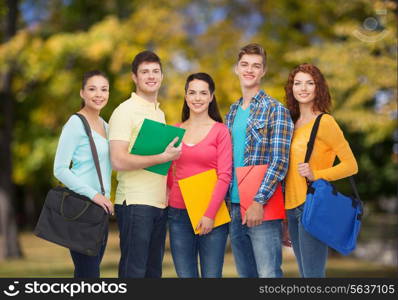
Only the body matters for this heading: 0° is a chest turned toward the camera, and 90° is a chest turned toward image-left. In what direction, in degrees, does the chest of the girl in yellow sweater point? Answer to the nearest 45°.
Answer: approximately 45°

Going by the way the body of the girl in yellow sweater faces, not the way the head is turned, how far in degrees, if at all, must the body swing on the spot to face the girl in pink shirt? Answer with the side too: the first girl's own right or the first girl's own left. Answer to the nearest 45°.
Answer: approximately 45° to the first girl's own right

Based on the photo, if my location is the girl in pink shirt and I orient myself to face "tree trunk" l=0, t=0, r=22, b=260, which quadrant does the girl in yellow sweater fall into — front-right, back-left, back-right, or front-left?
back-right

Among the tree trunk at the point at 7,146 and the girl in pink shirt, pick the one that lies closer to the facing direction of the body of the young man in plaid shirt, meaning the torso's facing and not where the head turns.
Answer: the girl in pink shirt

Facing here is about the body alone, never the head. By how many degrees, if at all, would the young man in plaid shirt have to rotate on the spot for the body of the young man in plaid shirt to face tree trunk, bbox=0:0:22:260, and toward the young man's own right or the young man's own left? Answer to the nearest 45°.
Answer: approximately 90° to the young man's own right

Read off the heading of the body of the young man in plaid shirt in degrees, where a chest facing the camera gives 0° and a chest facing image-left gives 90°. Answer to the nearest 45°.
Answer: approximately 45°

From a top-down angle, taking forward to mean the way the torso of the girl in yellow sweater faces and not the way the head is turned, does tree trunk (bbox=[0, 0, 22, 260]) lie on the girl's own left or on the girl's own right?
on the girl's own right

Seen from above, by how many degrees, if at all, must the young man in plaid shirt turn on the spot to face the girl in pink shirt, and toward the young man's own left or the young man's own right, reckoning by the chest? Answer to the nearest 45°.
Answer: approximately 45° to the young man's own right
